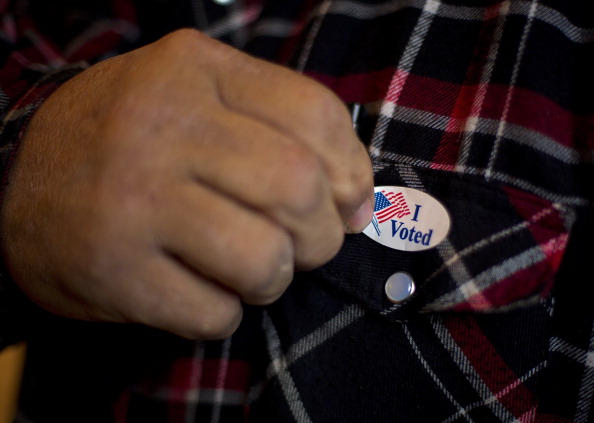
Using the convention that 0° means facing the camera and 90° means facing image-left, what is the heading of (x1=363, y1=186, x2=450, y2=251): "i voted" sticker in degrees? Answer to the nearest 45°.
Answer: approximately 0°

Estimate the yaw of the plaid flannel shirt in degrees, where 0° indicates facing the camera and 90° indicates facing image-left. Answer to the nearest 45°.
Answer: approximately 0°
